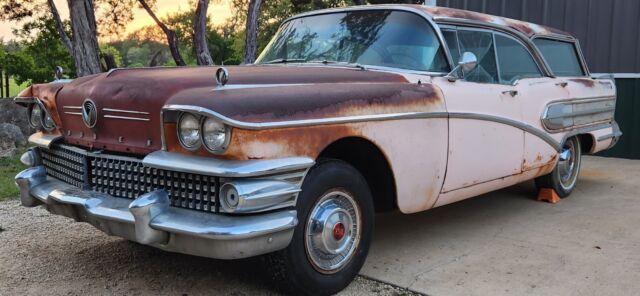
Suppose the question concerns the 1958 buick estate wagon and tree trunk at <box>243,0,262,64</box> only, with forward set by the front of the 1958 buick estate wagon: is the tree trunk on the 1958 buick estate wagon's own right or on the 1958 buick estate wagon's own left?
on the 1958 buick estate wagon's own right

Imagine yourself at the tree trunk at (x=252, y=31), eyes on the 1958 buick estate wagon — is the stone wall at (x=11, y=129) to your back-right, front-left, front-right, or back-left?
front-right

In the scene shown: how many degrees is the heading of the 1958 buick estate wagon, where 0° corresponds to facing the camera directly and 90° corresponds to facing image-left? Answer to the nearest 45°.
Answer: approximately 45°

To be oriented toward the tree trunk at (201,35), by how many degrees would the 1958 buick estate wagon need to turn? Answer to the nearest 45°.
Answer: approximately 135° to its right

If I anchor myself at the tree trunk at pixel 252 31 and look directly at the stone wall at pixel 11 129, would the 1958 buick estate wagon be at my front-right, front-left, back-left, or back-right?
front-left

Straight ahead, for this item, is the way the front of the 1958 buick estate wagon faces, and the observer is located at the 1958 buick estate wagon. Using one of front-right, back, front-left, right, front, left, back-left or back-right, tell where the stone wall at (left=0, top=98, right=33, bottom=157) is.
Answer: right

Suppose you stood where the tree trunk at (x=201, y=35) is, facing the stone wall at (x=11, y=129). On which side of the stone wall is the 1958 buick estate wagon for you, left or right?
left
